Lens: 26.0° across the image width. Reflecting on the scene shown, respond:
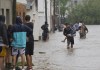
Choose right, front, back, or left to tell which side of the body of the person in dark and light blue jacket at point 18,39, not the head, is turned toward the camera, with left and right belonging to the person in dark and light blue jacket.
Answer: back
